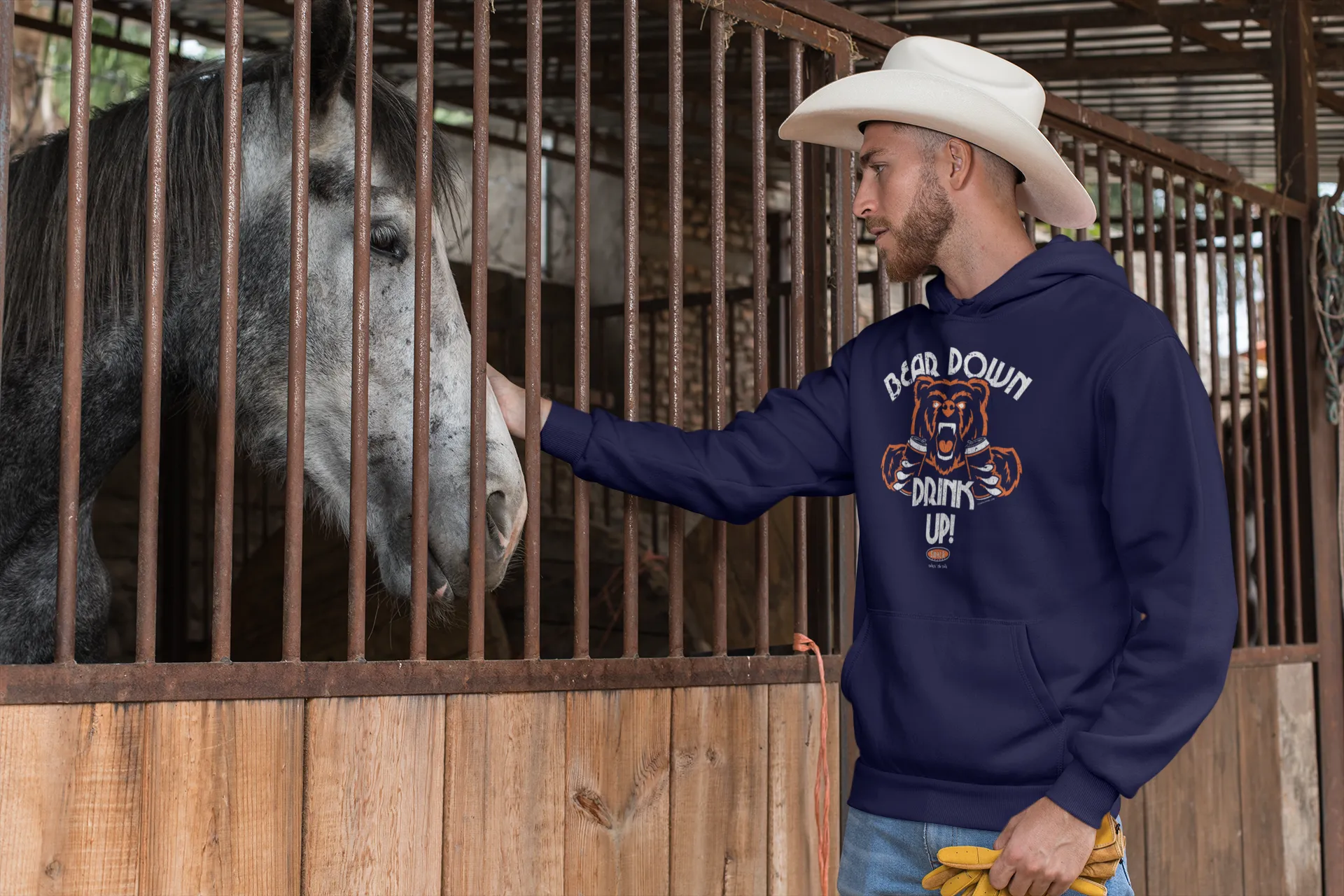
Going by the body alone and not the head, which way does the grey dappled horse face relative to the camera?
to the viewer's right

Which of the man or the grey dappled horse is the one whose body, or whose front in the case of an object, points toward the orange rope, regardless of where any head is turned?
the grey dappled horse

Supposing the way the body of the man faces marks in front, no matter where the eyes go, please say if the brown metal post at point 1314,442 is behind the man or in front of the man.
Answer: behind

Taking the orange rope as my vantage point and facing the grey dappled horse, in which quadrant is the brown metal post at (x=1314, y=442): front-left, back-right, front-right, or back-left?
back-right

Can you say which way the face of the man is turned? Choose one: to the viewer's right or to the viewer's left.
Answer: to the viewer's left

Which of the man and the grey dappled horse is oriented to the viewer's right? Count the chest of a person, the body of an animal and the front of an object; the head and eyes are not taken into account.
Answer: the grey dappled horse

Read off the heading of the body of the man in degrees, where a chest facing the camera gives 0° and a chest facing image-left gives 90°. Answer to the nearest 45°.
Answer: approximately 45°

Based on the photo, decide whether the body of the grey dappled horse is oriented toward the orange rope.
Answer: yes

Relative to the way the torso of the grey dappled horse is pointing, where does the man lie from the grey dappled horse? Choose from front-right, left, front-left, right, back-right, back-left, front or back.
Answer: front-right

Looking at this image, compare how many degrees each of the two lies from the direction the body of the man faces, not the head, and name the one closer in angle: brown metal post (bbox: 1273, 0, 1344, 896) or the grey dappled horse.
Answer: the grey dappled horse

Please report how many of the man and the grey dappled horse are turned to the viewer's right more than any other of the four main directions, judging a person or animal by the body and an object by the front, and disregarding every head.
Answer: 1

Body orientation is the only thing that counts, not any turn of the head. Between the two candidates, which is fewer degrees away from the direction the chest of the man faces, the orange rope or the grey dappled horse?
the grey dappled horse
